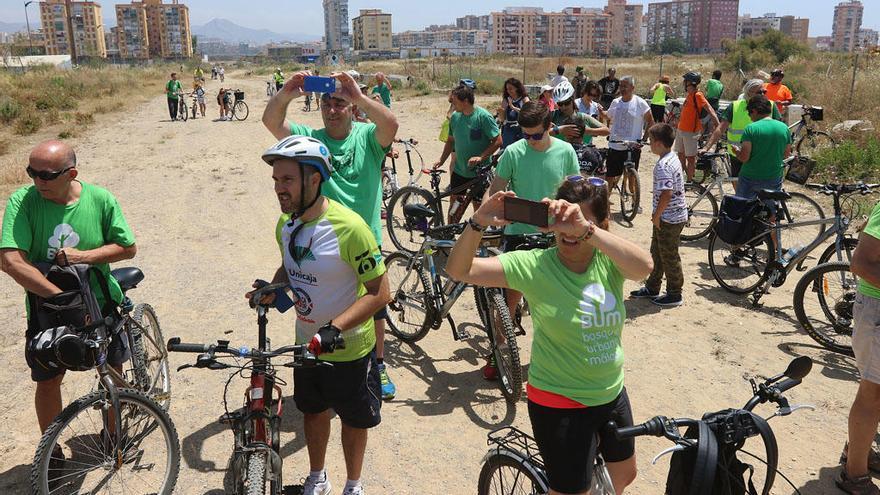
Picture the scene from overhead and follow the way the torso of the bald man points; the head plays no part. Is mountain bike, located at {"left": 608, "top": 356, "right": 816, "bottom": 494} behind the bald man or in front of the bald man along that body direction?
in front

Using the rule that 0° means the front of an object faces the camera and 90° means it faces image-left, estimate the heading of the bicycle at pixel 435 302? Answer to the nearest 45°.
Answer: approximately 315°

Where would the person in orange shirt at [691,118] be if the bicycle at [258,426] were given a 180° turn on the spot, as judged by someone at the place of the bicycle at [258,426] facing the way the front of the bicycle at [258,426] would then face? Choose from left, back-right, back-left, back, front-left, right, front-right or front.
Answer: front-right

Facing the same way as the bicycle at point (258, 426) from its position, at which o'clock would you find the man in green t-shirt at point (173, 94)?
The man in green t-shirt is roughly at 6 o'clock from the bicycle.

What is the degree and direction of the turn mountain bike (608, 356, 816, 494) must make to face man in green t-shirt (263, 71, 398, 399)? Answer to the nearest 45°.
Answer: approximately 180°

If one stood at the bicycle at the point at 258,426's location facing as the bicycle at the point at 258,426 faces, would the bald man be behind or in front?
behind

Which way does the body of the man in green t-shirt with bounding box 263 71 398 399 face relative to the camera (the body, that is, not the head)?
toward the camera

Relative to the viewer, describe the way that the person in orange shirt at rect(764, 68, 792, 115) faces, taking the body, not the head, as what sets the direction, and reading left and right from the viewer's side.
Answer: facing the viewer and to the left of the viewer

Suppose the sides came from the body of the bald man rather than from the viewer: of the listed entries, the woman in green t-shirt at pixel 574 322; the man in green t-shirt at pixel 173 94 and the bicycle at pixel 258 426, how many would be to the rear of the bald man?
1

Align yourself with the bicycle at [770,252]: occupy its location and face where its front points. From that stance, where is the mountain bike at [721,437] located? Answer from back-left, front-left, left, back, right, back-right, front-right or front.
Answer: front-right

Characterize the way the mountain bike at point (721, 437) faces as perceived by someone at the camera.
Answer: facing the viewer and to the right of the viewer
